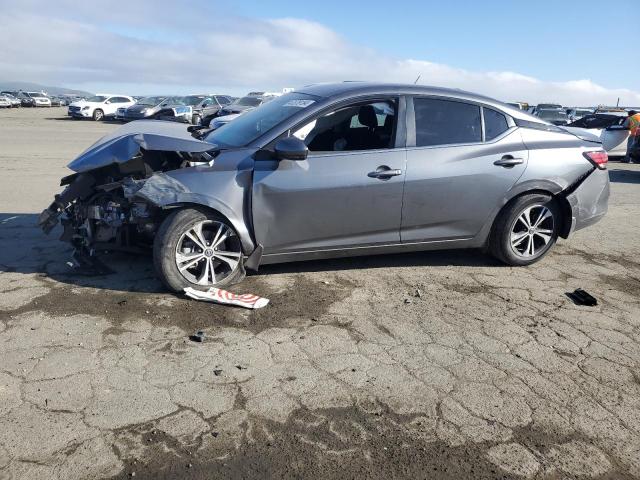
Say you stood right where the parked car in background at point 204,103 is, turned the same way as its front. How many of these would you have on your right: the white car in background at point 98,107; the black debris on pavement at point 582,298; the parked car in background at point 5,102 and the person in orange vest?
2

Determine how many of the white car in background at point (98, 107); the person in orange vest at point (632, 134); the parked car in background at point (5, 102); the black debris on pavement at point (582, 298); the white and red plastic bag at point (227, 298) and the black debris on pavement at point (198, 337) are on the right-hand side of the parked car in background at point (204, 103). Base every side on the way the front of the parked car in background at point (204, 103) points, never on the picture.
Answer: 2

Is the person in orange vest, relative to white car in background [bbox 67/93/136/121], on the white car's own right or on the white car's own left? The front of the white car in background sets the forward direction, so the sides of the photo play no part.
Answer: on the white car's own left

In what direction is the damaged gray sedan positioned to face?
to the viewer's left

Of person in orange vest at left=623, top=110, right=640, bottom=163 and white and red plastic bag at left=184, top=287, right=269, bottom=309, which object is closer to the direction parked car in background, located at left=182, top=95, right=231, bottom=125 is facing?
the white and red plastic bag

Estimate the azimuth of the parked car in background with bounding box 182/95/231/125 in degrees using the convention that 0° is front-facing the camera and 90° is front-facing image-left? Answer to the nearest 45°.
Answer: approximately 45°

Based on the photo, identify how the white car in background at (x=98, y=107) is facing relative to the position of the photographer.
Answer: facing the viewer and to the left of the viewer

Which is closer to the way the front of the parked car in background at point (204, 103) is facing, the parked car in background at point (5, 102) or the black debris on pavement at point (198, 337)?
the black debris on pavement

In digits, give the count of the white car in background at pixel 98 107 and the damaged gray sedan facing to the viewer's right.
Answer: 0

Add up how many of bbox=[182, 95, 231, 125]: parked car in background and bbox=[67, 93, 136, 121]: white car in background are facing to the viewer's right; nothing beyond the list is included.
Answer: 0

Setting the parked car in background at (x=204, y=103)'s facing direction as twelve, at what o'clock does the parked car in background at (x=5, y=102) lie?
the parked car in background at (x=5, y=102) is roughly at 3 o'clock from the parked car in background at (x=204, y=103).

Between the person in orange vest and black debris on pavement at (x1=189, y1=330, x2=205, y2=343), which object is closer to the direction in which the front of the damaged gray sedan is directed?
the black debris on pavement

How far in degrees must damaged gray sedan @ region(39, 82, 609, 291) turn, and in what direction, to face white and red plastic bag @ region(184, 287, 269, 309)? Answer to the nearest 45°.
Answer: approximately 45° to its left
